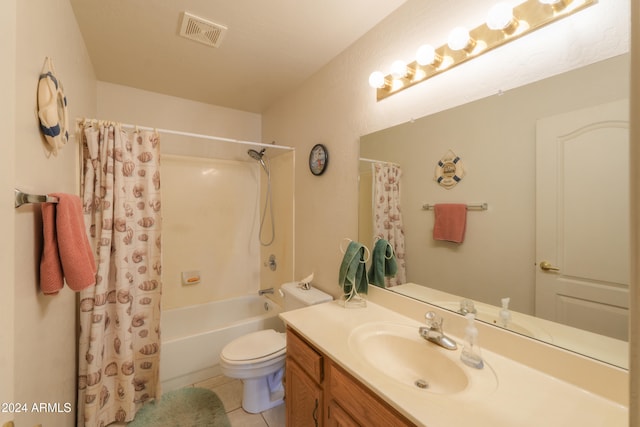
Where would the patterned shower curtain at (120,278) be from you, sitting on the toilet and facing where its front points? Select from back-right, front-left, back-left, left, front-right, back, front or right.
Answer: front-right

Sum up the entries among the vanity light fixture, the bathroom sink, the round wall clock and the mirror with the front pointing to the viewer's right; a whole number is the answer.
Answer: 0

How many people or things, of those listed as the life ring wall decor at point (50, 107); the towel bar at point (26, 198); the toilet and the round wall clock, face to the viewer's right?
2

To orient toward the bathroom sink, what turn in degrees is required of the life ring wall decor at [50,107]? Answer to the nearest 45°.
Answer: approximately 45° to its right

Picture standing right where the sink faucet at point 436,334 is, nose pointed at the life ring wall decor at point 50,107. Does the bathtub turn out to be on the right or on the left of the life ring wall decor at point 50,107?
right

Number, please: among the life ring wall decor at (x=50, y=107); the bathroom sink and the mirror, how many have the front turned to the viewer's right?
1

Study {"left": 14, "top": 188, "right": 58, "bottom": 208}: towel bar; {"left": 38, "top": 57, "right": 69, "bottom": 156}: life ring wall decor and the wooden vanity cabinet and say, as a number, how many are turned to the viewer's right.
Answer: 2

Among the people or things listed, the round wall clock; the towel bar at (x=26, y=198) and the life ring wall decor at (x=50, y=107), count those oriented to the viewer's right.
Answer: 2

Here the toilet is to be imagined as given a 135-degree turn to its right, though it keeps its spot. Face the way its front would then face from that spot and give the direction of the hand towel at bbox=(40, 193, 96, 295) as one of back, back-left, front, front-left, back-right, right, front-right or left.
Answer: back-left

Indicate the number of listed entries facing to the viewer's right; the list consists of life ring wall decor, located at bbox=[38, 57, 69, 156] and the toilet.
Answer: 1

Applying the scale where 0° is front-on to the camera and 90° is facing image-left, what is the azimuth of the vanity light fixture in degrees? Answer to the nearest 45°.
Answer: approximately 45°

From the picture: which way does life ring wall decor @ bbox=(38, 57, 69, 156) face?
to the viewer's right

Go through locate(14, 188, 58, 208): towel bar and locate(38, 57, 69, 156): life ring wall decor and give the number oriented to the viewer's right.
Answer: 2

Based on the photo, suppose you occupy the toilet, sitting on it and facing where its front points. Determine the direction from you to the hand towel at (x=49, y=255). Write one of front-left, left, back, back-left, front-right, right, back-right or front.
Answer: front

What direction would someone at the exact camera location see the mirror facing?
facing the viewer and to the left of the viewer

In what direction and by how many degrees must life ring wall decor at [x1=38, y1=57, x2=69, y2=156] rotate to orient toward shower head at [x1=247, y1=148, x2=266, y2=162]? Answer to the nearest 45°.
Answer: approximately 45° to its left

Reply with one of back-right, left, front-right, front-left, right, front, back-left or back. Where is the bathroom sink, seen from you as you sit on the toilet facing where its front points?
left

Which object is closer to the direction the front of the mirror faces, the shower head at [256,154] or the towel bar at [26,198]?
the towel bar
